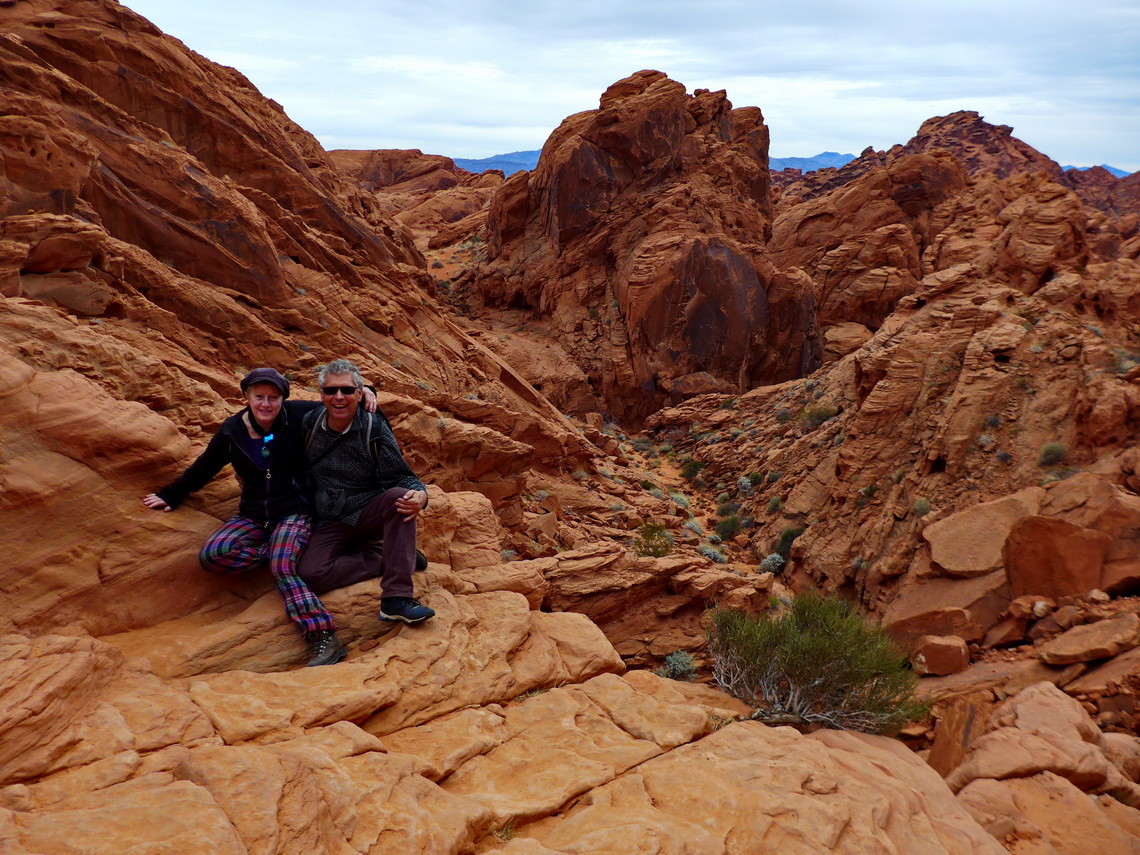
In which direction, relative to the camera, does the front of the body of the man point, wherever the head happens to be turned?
toward the camera

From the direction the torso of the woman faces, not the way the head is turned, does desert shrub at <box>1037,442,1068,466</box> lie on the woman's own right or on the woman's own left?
on the woman's own left

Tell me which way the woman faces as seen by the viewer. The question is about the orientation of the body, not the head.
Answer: toward the camera

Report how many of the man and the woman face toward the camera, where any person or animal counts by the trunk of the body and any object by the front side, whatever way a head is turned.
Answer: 2

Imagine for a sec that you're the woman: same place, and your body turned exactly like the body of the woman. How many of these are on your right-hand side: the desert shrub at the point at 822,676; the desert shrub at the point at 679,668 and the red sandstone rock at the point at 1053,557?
0

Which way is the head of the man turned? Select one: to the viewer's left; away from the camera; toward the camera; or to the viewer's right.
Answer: toward the camera

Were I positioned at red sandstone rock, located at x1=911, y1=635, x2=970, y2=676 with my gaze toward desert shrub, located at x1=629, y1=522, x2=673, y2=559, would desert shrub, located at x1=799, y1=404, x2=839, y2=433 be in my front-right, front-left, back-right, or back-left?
front-right

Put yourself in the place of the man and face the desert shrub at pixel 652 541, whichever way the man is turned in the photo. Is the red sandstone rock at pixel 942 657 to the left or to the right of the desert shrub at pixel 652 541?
right

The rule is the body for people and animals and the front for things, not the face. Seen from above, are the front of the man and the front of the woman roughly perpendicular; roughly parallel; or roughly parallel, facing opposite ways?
roughly parallel

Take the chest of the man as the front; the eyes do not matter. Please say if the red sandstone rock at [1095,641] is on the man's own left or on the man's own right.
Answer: on the man's own left

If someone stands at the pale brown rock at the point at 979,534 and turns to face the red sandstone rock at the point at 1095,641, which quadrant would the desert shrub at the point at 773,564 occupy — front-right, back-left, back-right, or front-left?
back-right
